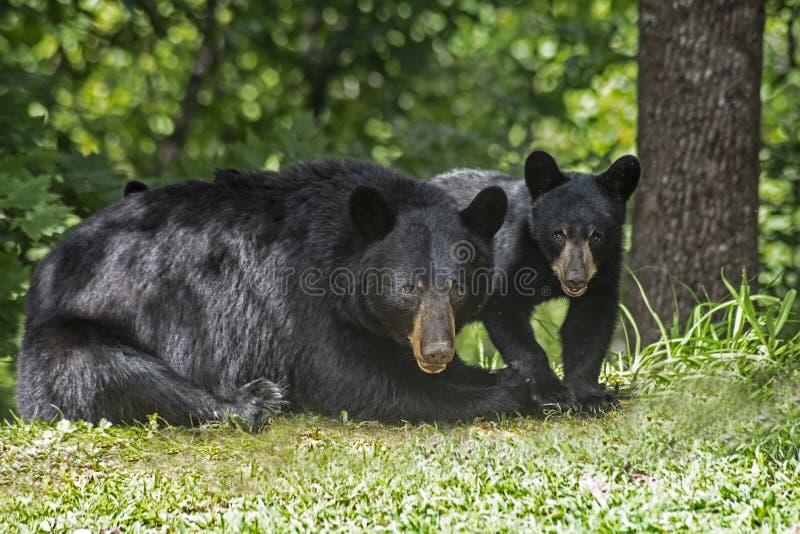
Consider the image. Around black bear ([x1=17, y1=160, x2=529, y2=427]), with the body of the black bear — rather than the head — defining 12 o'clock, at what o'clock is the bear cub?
The bear cub is roughly at 12 o'clock from the black bear.

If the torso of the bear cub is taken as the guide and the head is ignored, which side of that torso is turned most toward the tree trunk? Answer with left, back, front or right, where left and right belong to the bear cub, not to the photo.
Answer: left

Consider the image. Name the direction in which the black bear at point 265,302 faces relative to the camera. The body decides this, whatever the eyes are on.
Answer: to the viewer's right

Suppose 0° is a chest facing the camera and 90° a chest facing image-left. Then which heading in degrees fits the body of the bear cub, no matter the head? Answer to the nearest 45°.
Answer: approximately 315°
